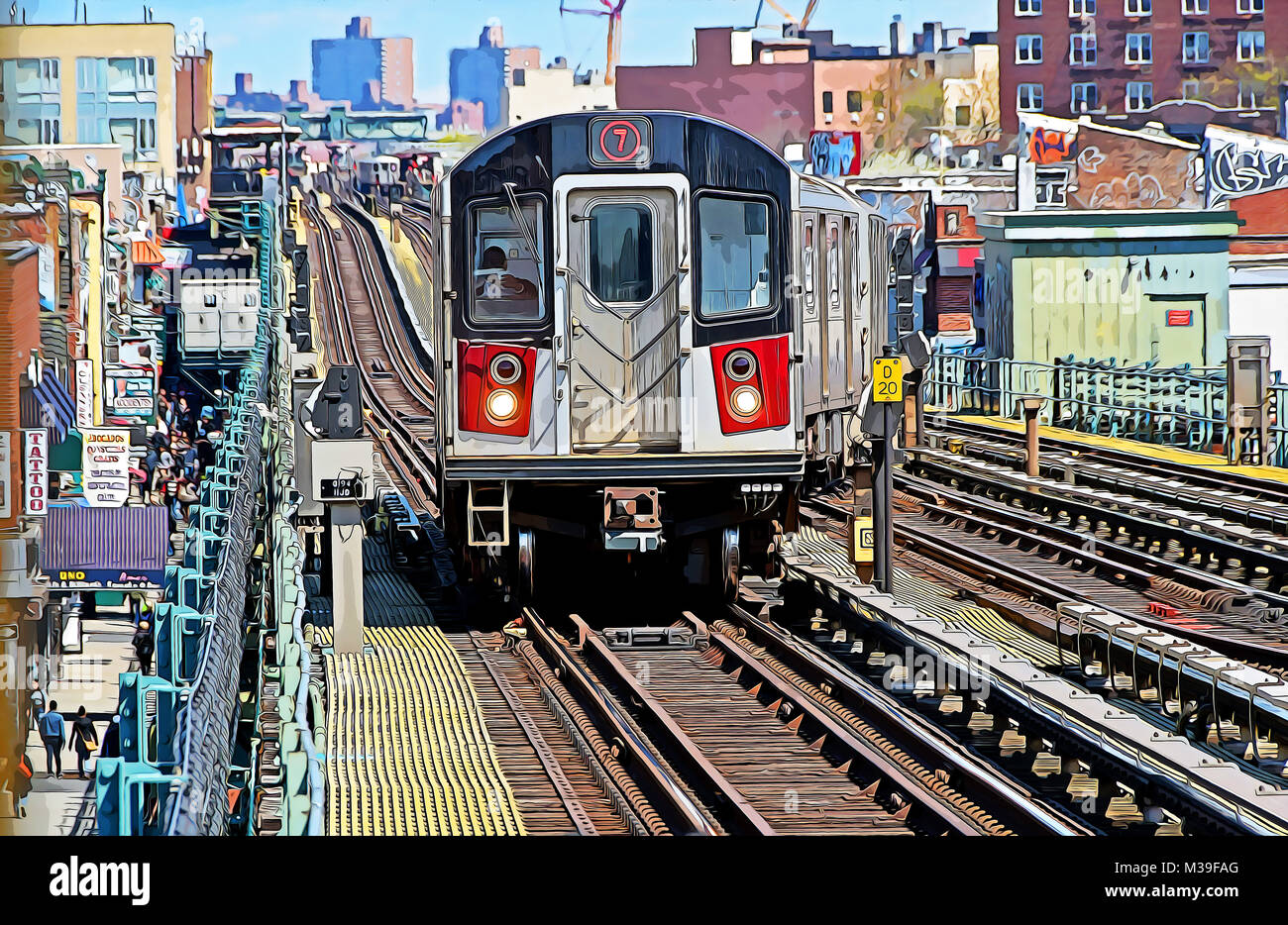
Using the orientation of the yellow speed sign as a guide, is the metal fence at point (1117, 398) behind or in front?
behind

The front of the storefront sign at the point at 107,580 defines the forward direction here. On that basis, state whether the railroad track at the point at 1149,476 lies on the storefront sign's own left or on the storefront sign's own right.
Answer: on the storefront sign's own left

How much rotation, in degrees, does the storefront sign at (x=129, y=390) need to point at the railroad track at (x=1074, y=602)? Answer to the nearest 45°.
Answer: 0° — it already faces it

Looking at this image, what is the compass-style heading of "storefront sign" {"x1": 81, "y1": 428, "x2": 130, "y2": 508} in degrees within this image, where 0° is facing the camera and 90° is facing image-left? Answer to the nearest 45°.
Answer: approximately 0°

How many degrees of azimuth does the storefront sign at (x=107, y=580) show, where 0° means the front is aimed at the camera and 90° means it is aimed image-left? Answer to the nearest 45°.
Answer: approximately 0°
